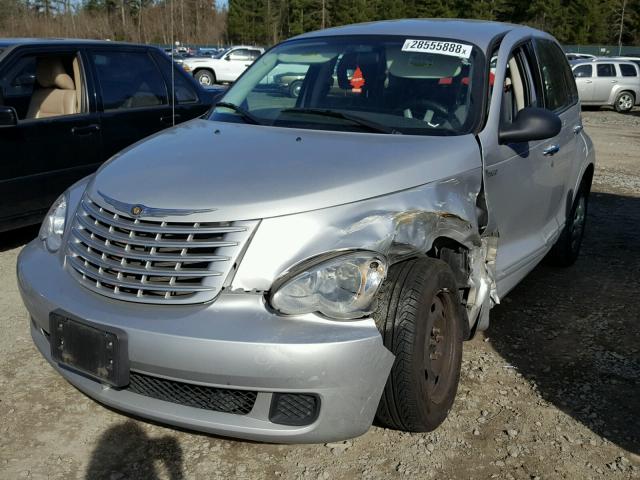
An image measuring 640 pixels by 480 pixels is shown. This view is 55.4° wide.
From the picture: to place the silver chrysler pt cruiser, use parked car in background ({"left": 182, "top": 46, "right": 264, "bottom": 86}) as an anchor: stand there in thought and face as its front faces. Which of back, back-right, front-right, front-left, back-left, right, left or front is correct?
left

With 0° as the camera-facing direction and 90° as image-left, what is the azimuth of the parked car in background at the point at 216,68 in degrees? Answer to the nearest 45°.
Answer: approximately 90°

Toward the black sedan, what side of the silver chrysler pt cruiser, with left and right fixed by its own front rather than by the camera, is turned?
right

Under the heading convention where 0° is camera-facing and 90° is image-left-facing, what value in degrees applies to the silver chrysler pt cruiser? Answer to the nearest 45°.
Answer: approximately 45°

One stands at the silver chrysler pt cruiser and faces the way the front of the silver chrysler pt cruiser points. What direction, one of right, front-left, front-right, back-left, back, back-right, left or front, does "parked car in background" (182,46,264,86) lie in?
back-right

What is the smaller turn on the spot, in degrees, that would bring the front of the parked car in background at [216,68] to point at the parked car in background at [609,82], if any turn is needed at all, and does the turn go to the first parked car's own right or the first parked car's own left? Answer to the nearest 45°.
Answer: approximately 135° to the first parked car's own left

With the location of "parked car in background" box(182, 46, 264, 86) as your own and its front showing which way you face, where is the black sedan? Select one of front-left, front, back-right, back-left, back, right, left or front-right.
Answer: left

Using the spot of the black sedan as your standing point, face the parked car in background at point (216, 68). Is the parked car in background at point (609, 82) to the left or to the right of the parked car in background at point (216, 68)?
right
